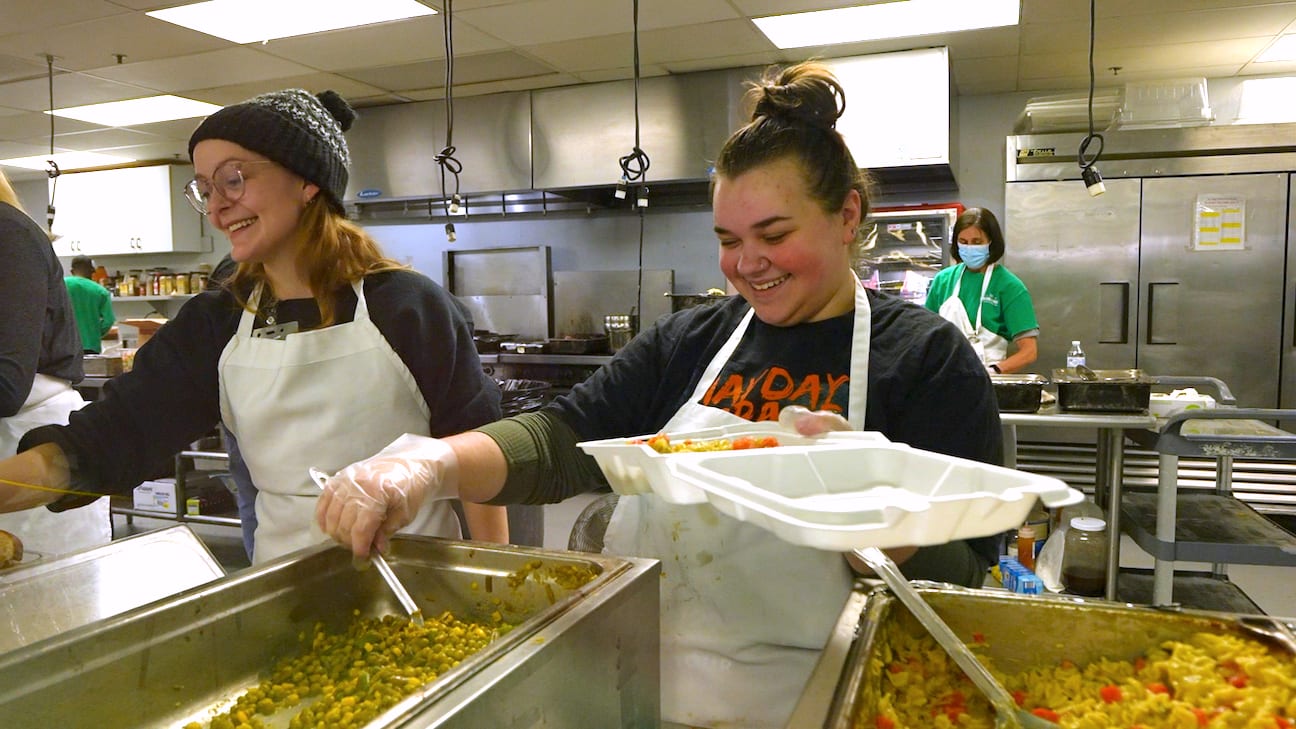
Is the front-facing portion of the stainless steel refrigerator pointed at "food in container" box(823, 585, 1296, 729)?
yes

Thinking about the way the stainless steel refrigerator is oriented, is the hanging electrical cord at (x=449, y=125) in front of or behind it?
in front

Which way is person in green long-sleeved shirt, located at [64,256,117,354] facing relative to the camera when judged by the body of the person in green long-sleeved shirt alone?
away from the camera

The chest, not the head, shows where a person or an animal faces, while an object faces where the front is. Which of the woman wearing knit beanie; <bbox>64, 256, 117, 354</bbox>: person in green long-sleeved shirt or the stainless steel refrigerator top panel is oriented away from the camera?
the person in green long-sleeved shirt

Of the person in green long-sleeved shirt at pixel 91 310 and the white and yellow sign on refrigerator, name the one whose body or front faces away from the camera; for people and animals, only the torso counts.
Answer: the person in green long-sleeved shirt

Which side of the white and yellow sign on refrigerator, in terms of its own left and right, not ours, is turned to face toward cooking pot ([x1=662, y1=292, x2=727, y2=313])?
right

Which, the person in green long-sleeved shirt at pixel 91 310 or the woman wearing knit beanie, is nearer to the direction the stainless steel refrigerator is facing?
the woman wearing knit beanie

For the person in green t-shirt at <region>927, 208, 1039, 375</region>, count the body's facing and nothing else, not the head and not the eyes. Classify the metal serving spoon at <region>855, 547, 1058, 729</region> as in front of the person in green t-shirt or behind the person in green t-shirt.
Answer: in front

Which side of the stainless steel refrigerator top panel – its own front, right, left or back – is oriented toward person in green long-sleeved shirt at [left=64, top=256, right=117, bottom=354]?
right

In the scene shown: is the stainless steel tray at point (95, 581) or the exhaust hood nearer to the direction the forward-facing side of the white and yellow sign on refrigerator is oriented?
the stainless steel tray
